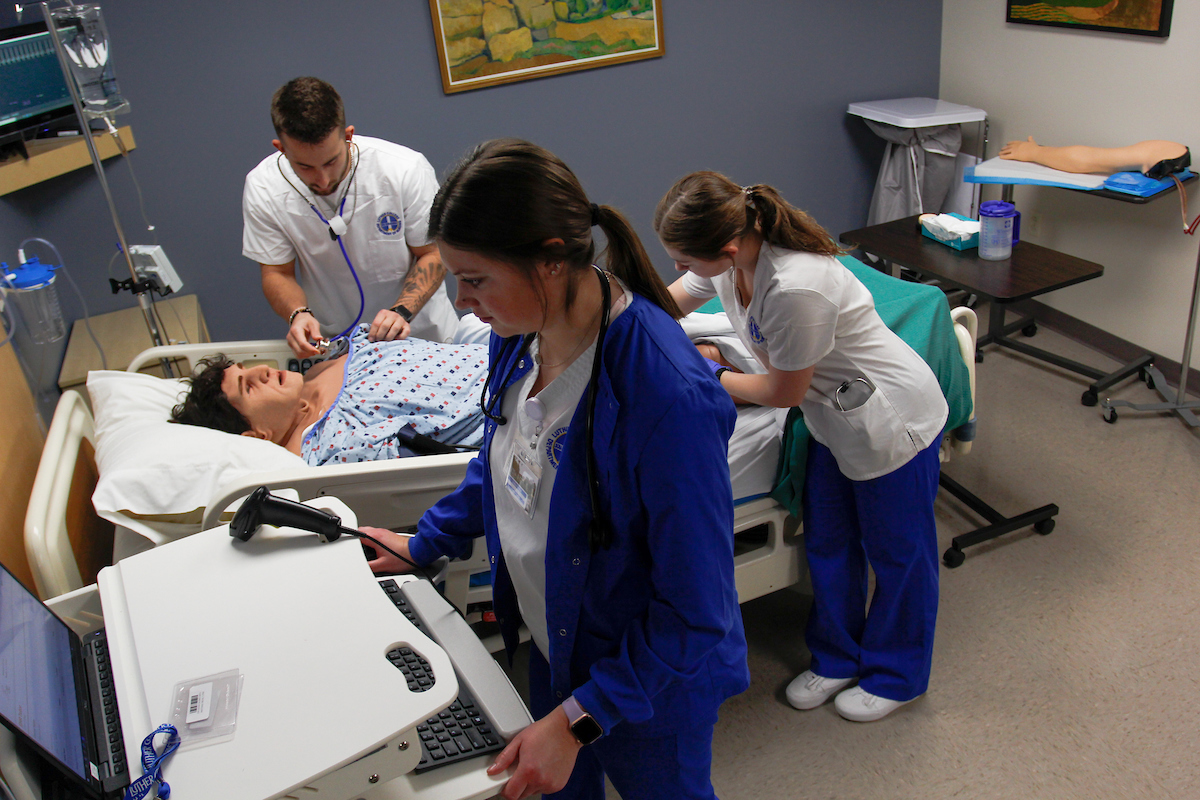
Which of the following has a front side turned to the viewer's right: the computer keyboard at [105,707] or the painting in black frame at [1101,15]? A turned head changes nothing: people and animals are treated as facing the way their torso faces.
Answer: the computer keyboard

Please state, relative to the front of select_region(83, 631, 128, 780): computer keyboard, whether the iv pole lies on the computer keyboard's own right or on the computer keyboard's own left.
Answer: on the computer keyboard's own left

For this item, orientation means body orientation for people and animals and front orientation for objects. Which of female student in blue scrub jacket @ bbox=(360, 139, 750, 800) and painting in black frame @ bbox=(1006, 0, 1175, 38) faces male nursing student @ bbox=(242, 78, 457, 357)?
the painting in black frame

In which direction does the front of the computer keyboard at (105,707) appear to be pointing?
to the viewer's right

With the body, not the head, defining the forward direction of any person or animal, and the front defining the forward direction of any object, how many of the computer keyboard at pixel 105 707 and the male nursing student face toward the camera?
1

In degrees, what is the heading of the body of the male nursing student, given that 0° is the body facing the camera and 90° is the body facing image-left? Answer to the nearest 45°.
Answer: approximately 0°

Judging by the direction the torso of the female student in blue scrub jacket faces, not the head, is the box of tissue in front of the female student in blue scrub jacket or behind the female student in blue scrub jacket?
behind

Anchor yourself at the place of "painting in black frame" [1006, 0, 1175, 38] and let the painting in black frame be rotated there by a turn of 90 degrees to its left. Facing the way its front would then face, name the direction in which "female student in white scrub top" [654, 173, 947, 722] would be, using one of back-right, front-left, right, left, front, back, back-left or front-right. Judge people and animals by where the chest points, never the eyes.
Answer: front-right

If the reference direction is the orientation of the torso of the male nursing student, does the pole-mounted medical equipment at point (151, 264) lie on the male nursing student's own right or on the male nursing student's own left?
on the male nursing student's own right

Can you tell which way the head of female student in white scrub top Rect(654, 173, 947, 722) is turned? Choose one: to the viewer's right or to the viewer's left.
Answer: to the viewer's left

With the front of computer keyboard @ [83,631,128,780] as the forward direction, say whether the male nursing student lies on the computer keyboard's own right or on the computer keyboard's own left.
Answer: on the computer keyboard's own left

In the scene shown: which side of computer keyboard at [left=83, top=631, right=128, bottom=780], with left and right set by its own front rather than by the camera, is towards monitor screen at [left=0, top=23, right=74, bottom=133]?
left

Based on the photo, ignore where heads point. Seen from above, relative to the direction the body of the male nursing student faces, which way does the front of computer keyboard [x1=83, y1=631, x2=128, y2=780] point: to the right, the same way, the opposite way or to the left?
to the left

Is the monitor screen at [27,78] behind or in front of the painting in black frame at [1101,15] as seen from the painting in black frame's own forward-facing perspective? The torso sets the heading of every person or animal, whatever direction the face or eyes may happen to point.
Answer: in front

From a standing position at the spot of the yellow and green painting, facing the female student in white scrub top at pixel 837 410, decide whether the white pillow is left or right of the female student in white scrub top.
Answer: right

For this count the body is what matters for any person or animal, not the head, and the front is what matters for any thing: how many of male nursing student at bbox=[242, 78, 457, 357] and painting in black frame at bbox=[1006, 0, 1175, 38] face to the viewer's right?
0
